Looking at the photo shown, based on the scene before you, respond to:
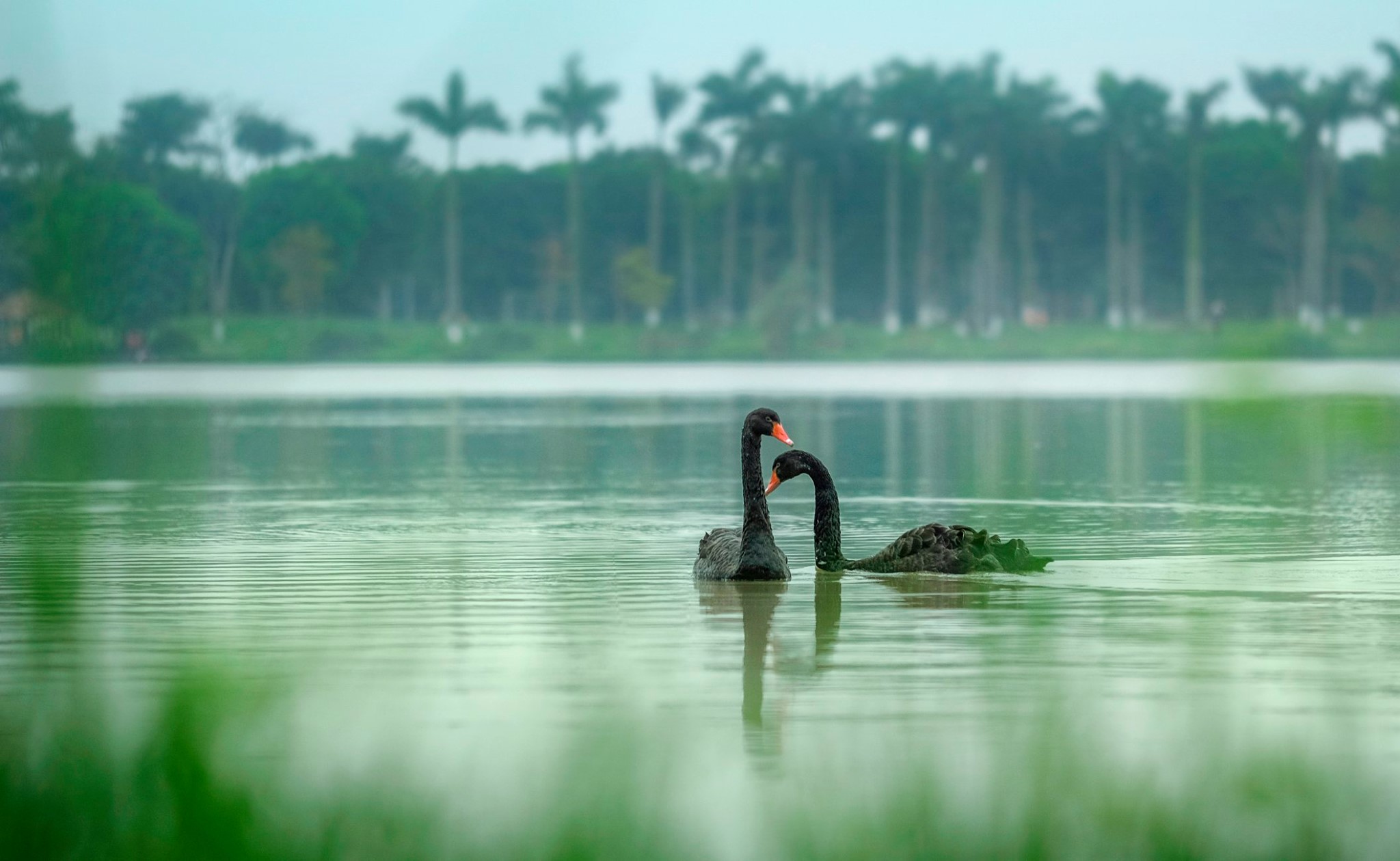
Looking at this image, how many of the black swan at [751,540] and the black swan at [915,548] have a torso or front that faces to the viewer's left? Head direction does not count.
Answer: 1

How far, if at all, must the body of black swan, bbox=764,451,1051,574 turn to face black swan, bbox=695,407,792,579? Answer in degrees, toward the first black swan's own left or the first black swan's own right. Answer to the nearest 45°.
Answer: approximately 45° to the first black swan's own left

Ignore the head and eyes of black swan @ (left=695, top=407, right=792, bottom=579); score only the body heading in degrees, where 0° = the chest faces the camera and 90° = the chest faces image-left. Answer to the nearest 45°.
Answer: approximately 315°

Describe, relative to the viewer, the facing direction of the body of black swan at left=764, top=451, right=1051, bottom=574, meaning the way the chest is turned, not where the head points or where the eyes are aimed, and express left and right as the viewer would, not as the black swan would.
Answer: facing to the left of the viewer
